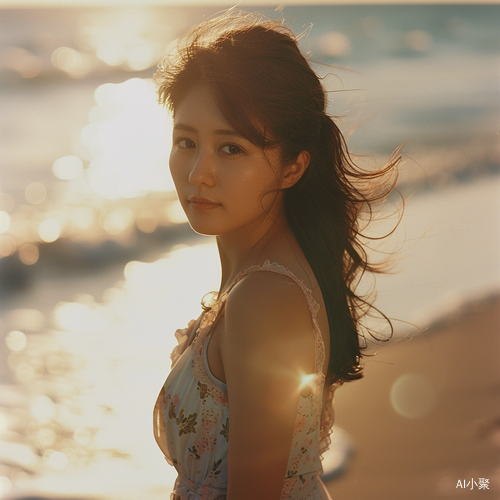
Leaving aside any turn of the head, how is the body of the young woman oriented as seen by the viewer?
to the viewer's left

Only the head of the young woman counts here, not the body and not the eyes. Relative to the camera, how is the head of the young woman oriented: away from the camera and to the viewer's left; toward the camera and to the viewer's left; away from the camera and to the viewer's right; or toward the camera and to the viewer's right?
toward the camera and to the viewer's left
